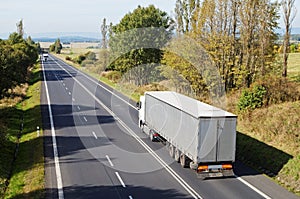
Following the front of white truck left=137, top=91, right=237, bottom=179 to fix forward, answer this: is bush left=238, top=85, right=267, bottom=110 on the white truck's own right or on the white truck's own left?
on the white truck's own right

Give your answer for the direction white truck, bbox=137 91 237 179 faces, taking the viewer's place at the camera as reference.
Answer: facing away from the viewer and to the left of the viewer

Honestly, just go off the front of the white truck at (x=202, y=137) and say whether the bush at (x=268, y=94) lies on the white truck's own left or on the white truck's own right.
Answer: on the white truck's own right
